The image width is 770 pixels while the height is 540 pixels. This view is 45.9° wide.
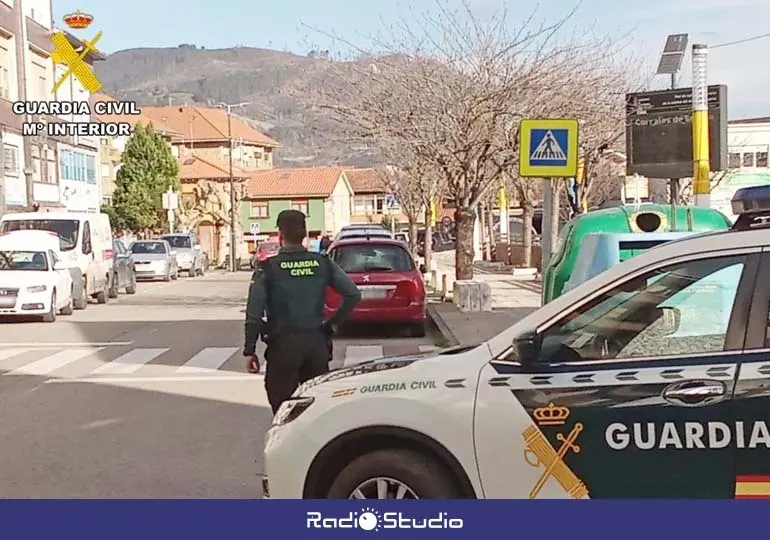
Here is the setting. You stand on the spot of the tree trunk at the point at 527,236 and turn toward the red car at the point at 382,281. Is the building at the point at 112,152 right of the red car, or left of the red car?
right

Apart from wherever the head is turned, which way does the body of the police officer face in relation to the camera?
away from the camera

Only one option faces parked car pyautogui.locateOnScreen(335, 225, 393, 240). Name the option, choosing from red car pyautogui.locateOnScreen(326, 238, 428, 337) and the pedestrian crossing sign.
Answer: the red car

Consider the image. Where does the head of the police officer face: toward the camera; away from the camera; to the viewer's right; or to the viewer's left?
away from the camera

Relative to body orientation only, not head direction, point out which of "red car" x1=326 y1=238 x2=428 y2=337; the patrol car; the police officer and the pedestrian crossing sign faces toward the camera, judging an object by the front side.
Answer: the pedestrian crossing sign

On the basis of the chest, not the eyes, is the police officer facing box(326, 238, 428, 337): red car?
yes

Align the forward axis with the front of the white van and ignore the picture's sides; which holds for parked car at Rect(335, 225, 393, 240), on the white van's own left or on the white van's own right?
on the white van's own left

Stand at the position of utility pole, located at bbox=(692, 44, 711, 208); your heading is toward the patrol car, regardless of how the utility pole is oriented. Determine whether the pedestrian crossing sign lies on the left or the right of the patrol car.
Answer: right

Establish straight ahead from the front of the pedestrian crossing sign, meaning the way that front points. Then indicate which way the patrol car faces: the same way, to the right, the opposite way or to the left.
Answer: to the right

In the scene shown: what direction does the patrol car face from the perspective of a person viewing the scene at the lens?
facing to the left of the viewer
